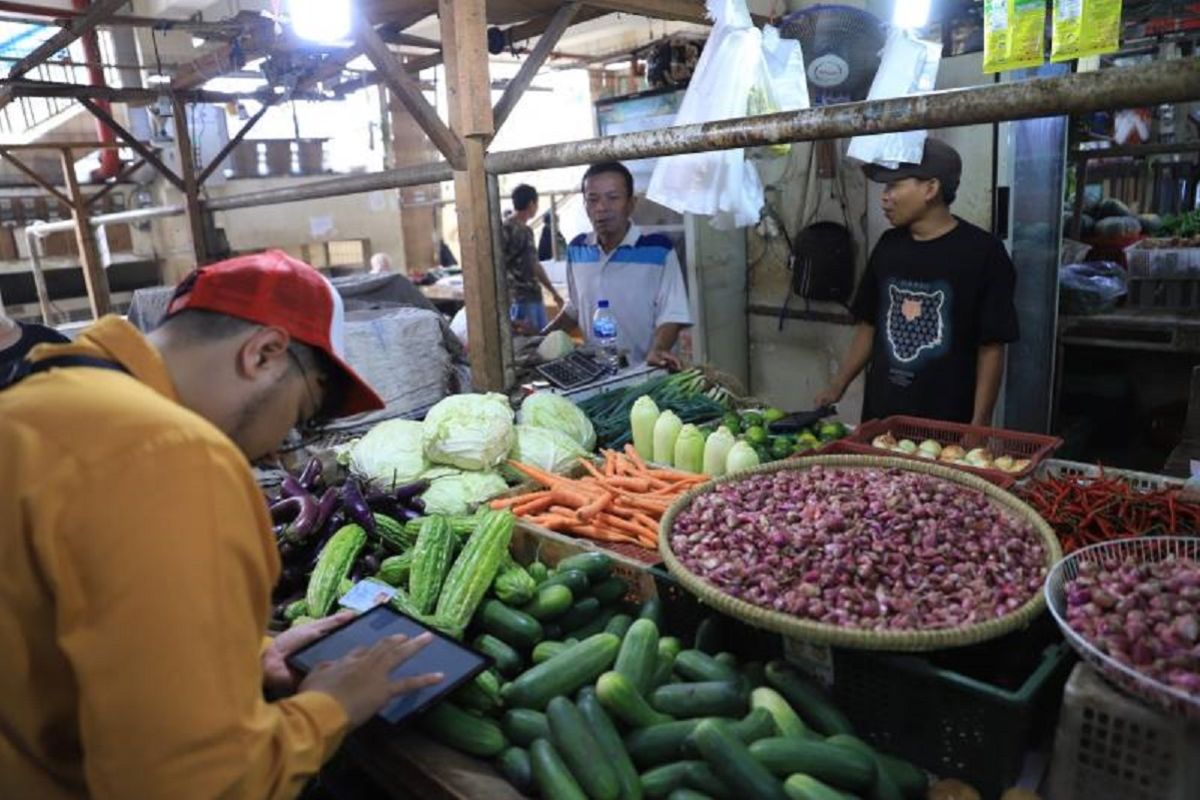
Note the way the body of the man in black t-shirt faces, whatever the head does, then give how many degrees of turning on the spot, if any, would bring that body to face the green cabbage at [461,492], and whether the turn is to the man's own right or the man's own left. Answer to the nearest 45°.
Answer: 0° — they already face it

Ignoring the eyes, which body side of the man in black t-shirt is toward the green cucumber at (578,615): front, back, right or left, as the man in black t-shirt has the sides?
front

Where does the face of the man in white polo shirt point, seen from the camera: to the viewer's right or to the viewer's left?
to the viewer's left

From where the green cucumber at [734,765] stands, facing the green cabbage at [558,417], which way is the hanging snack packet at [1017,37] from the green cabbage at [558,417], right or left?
right

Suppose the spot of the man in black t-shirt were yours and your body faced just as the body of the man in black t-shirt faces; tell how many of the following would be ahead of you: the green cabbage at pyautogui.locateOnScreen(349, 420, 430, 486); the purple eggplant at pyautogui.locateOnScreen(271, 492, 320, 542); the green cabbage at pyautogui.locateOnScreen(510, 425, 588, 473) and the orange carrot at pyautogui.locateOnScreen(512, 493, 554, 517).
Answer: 4

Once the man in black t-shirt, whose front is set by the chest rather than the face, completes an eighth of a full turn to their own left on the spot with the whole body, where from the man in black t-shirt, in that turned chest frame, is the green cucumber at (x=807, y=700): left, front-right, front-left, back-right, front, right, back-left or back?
front

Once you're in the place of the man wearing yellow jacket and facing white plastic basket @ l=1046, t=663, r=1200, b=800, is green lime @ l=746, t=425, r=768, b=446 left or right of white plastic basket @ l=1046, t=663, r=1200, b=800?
left

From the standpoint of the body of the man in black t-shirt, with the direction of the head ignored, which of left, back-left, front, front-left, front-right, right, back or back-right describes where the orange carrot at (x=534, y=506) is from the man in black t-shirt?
front

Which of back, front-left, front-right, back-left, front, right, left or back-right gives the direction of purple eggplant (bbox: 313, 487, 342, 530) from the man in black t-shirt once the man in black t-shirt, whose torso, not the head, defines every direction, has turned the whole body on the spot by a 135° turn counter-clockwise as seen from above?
back-right

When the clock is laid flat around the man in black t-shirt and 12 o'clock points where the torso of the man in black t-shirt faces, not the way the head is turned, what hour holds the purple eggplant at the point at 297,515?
The purple eggplant is roughly at 12 o'clock from the man in black t-shirt.

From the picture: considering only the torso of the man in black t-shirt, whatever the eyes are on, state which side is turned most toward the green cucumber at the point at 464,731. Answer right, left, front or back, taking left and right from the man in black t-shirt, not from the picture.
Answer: front

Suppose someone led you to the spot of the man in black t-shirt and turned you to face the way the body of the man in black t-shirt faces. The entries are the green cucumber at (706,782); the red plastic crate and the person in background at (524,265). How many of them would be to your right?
1

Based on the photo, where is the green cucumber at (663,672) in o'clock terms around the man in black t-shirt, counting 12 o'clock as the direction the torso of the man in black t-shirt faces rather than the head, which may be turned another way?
The green cucumber is roughly at 11 o'clock from the man in black t-shirt.

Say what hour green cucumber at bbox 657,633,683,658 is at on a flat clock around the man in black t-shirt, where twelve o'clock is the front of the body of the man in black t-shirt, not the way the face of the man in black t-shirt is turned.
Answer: The green cucumber is roughly at 11 o'clock from the man in black t-shirt.

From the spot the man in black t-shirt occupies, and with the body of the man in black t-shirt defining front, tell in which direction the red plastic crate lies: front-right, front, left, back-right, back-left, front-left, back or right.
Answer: front-left

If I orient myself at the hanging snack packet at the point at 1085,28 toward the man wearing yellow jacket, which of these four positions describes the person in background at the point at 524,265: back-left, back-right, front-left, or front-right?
back-right

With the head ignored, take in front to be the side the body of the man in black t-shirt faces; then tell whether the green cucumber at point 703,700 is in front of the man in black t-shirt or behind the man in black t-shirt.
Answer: in front
